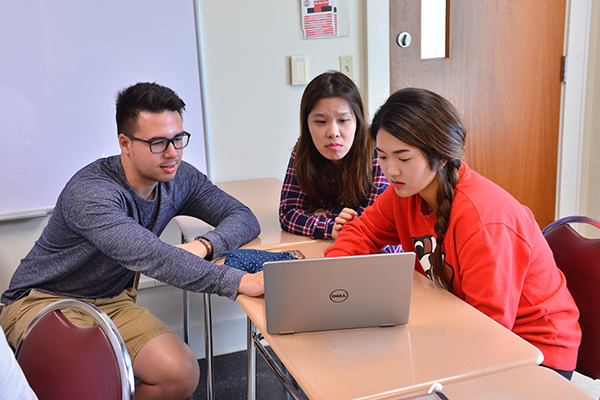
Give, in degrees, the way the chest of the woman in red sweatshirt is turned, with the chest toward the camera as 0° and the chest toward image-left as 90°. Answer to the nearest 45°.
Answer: approximately 45°

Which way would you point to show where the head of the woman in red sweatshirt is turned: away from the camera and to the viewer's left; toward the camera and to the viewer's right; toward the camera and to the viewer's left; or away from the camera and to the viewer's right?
toward the camera and to the viewer's left

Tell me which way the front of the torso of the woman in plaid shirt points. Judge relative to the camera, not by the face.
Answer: toward the camera

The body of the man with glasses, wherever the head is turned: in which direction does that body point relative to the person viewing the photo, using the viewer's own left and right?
facing the viewer and to the right of the viewer

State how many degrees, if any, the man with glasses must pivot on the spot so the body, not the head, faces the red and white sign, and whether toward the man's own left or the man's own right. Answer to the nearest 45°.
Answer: approximately 90° to the man's own left

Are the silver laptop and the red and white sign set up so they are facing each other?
yes

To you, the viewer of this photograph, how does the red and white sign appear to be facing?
facing the viewer

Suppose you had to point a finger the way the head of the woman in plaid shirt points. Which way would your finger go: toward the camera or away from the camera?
toward the camera

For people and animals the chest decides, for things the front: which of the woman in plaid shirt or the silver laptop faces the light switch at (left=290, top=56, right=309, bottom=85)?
the silver laptop

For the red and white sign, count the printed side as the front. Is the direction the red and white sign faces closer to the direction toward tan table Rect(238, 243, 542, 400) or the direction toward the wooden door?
the tan table

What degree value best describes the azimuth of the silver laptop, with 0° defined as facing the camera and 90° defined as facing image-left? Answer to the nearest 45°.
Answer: approximately 180°

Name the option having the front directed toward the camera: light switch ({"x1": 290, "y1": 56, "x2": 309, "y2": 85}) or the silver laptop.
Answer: the light switch

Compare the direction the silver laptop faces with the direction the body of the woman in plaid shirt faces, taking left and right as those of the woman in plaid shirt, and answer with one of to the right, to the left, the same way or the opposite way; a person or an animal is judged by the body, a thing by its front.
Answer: the opposite way

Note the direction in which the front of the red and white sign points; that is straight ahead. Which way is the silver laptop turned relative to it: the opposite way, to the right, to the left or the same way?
the opposite way

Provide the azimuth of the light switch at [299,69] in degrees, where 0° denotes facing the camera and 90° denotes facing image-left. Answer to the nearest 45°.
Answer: approximately 0°
